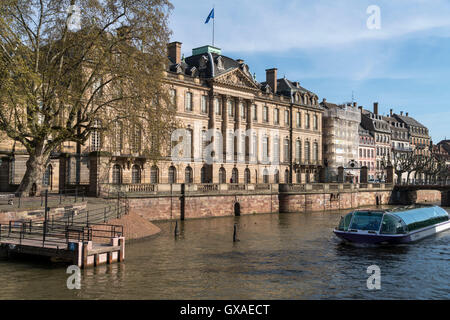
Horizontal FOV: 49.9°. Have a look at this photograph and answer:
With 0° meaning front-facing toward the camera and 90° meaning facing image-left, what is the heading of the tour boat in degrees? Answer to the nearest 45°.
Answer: approximately 45°

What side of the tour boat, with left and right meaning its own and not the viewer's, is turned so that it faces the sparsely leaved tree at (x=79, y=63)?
front

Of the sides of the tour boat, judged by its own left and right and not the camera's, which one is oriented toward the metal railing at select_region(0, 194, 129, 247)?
front
